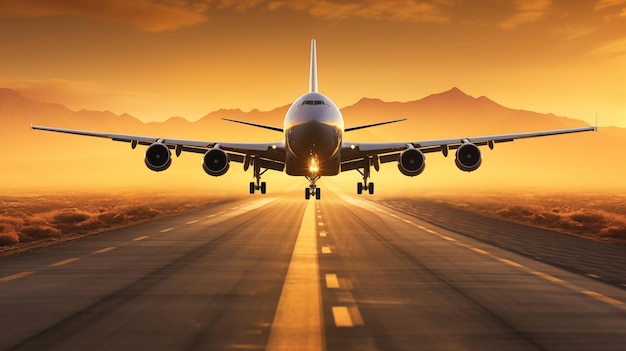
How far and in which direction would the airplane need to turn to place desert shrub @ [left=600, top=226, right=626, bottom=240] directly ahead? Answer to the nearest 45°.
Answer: approximately 90° to its left

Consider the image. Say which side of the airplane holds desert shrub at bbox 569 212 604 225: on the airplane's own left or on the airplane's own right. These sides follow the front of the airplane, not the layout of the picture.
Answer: on the airplane's own left

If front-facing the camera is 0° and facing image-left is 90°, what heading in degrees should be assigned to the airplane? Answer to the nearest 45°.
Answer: approximately 0°

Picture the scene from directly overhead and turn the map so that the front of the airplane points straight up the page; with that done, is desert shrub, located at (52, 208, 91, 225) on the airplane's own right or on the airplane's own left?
on the airplane's own right
